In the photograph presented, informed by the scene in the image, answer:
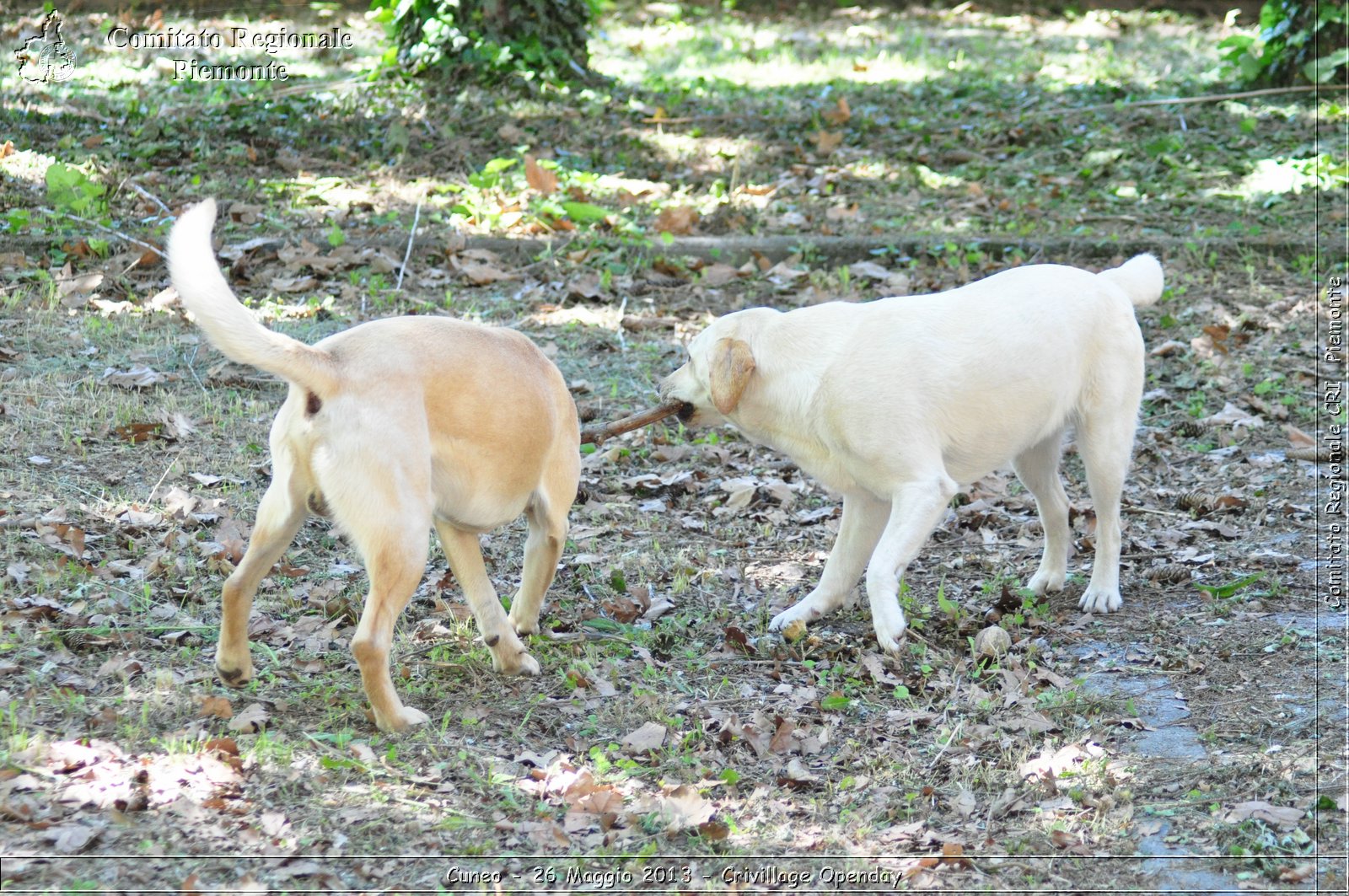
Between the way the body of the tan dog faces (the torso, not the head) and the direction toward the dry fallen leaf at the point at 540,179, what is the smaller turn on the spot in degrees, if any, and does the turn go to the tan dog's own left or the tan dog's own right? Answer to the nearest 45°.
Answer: approximately 45° to the tan dog's own left

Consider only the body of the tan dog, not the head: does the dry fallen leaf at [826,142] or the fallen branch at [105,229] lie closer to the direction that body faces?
the dry fallen leaf

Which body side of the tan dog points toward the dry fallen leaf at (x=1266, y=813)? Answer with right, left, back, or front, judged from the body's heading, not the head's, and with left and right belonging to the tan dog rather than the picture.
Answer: right

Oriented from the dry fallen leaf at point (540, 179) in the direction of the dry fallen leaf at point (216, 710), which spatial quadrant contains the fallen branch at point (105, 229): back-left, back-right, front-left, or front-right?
front-right

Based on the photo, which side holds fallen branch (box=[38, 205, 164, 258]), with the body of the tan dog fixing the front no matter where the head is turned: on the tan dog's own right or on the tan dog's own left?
on the tan dog's own left

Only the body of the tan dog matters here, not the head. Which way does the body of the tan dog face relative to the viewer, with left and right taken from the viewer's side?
facing away from the viewer and to the right of the viewer

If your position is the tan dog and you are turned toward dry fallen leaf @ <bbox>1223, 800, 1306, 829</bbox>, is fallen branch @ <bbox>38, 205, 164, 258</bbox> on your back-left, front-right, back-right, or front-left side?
back-left

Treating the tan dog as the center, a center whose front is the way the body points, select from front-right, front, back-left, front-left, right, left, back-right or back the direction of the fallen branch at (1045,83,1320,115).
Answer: front

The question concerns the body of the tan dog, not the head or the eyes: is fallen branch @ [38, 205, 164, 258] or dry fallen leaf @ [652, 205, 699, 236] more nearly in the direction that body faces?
the dry fallen leaf

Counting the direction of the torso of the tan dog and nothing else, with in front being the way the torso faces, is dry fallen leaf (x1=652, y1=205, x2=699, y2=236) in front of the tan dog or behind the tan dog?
in front

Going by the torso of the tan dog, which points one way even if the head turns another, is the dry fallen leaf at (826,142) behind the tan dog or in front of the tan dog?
in front

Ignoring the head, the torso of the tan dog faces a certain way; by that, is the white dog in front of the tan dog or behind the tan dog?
in front
